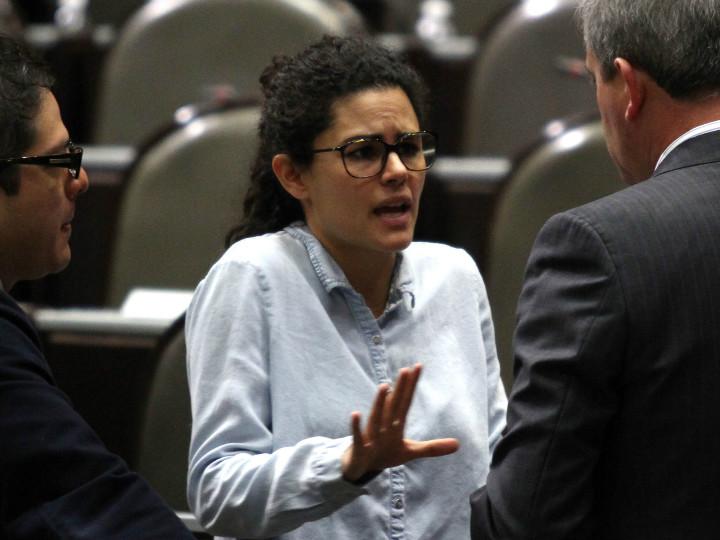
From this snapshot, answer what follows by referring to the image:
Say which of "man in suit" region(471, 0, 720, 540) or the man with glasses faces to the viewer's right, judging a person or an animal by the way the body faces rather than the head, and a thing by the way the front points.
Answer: the man with glasses

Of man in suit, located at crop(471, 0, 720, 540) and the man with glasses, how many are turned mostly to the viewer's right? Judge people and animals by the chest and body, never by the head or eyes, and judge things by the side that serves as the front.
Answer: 1

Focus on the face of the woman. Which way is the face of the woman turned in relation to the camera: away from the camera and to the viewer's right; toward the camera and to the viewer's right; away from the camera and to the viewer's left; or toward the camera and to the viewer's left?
toward the camera and to the viewer's right

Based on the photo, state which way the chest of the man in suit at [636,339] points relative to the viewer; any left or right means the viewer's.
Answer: facing away from the viewer and to the left of the viewer

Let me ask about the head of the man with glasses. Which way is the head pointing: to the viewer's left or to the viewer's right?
to the viewer's right

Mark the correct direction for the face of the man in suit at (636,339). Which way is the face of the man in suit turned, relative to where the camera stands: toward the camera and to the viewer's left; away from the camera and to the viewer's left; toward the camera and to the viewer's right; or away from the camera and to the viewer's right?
away from the camera and to the viewer's left

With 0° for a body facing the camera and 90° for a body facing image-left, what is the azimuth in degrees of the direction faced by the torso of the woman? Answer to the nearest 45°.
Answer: approximately 315°

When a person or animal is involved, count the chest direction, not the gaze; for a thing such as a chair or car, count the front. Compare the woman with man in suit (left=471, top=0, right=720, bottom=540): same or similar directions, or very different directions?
very different directions

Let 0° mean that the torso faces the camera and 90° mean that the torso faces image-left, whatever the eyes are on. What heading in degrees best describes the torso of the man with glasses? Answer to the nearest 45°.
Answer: approximately 270°
